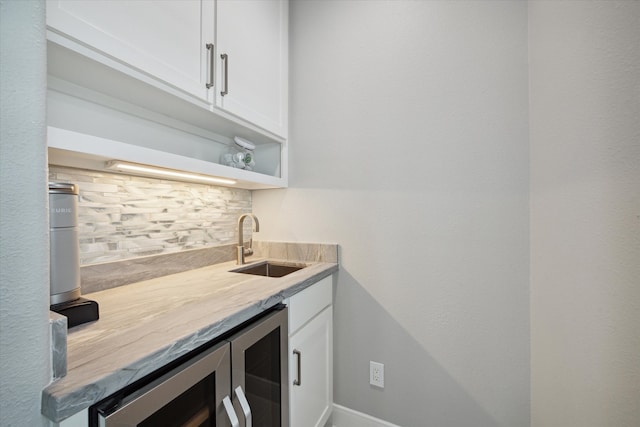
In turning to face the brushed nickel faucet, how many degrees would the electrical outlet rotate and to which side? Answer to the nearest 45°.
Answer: approximately 45° to its right

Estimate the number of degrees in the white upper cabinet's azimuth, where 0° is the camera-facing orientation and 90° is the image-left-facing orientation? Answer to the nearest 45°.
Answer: approximately 315°

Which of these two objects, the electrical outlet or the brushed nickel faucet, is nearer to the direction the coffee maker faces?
the electrical outlet

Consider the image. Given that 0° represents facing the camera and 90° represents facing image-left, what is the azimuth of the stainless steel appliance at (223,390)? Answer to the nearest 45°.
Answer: approximately 315°

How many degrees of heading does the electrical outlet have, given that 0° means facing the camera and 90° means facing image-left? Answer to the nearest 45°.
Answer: approximately 45°

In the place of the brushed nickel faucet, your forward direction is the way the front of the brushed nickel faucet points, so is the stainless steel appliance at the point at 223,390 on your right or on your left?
on your right

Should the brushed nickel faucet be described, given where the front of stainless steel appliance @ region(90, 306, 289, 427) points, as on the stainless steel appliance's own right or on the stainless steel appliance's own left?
on the stainless steel appliance's own left
